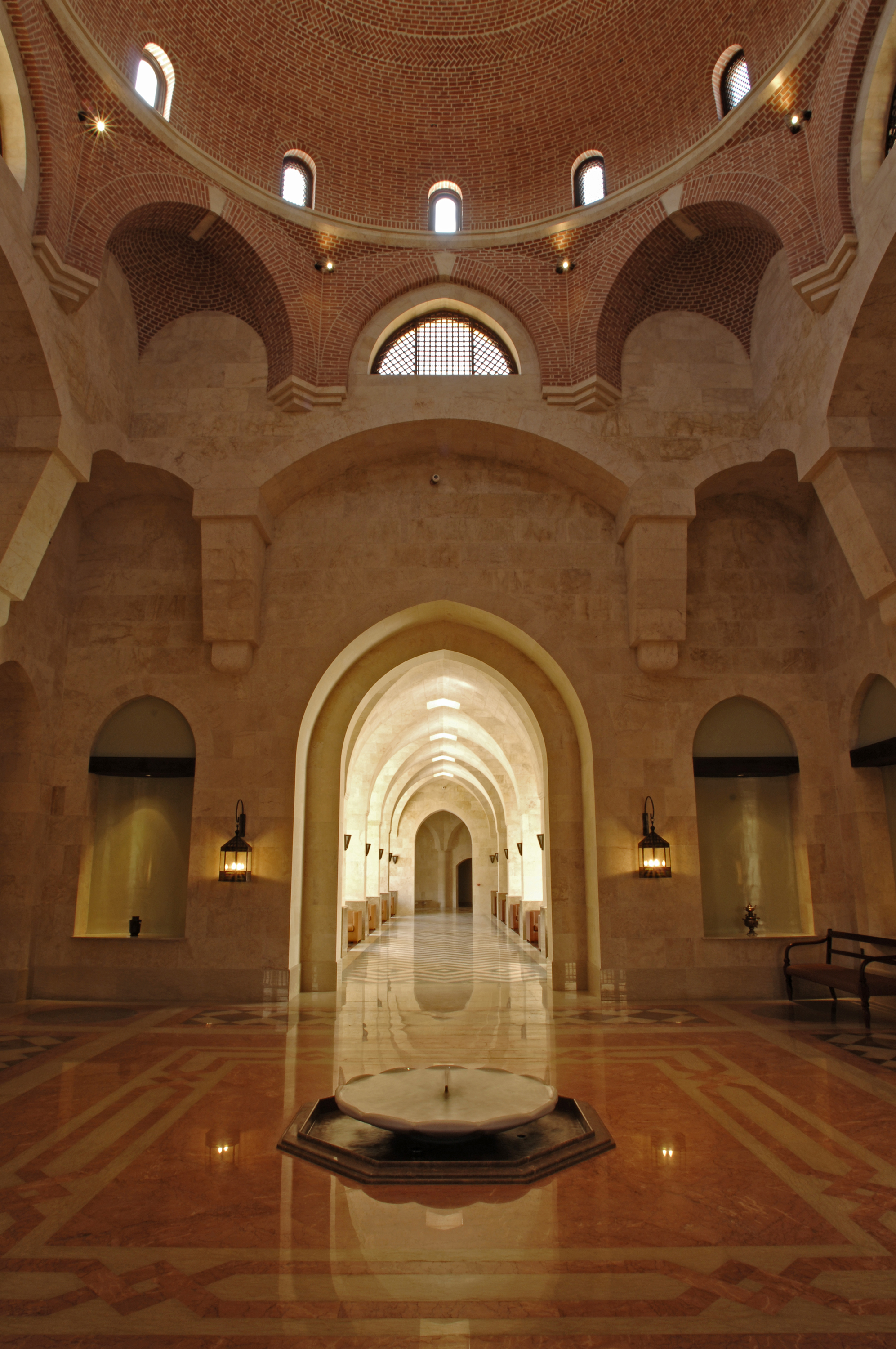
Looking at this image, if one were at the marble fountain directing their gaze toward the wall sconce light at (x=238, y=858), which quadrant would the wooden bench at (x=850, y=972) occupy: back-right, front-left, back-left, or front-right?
front-right

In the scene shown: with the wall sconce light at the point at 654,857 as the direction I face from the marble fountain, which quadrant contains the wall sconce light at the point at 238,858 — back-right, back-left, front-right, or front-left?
front-left

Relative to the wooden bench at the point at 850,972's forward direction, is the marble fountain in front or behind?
in front

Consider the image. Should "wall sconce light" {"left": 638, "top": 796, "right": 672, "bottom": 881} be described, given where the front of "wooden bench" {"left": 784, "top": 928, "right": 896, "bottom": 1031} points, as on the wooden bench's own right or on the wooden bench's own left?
on the wooden bench's own right

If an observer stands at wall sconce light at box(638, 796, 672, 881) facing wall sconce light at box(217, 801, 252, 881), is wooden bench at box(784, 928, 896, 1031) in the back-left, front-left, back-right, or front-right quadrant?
back-left
